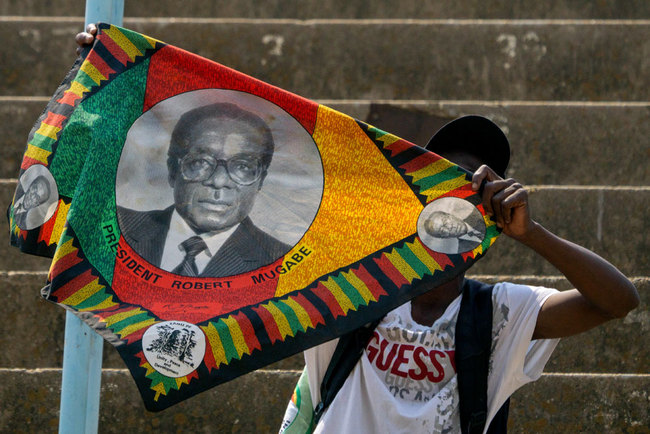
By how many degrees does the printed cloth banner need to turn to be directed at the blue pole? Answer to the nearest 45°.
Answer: approximately 135° to its right

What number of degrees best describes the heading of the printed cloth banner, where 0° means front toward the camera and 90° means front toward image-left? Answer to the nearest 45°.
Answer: approximately 0°
